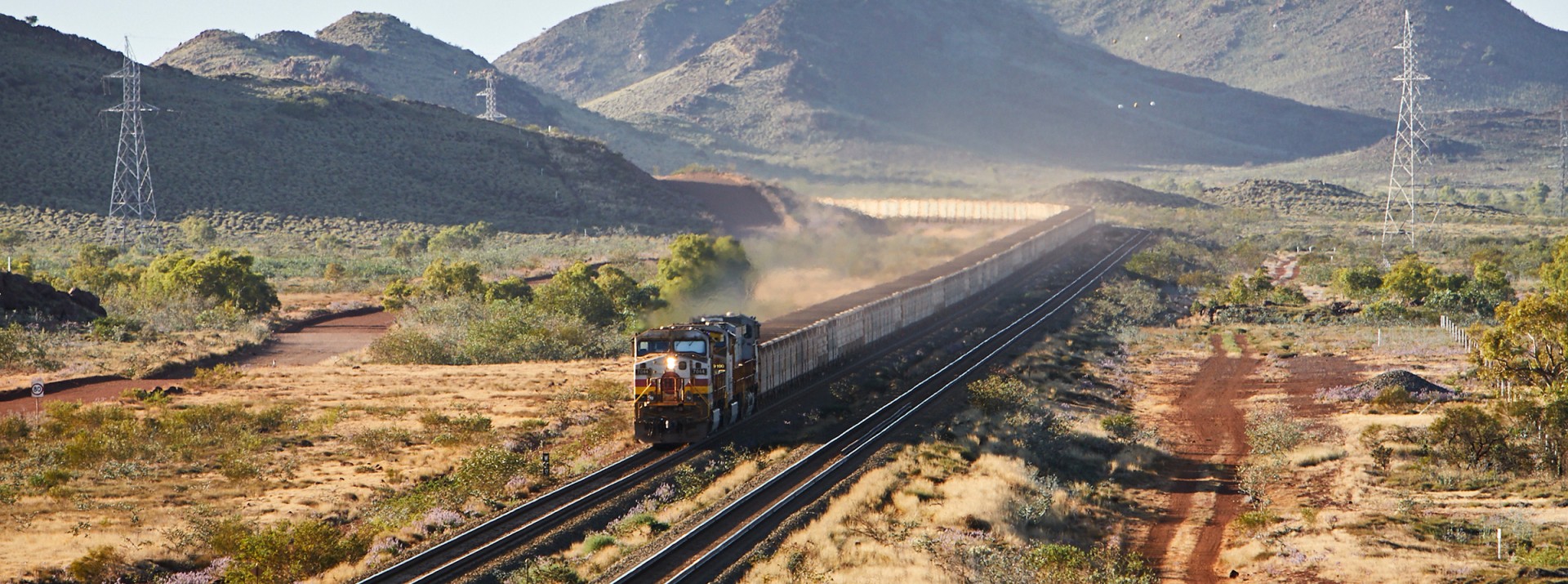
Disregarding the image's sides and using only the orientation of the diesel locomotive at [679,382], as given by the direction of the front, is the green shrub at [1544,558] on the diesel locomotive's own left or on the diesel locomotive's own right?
on the diesel locomotive's own left

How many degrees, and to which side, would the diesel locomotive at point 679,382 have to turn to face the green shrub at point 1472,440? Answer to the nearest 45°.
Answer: approximately 90° to its left

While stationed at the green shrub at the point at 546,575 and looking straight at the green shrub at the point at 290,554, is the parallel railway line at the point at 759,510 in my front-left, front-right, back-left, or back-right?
back-right

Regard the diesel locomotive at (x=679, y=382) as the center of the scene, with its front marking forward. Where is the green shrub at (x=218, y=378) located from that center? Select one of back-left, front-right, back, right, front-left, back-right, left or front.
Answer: back-right

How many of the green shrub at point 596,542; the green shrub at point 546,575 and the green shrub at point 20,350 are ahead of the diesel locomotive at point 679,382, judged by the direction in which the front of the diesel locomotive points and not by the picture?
2

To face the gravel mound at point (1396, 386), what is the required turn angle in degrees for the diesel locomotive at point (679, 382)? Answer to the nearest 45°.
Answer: approximately 90° to its left

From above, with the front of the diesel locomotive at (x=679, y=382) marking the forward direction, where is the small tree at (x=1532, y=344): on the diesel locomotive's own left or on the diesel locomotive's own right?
on the diesel locomotive's own left

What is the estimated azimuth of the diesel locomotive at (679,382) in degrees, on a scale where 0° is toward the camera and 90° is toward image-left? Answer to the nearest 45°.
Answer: approximately 0°

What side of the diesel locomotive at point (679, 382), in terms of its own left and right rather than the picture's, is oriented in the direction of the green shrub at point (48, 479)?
right
